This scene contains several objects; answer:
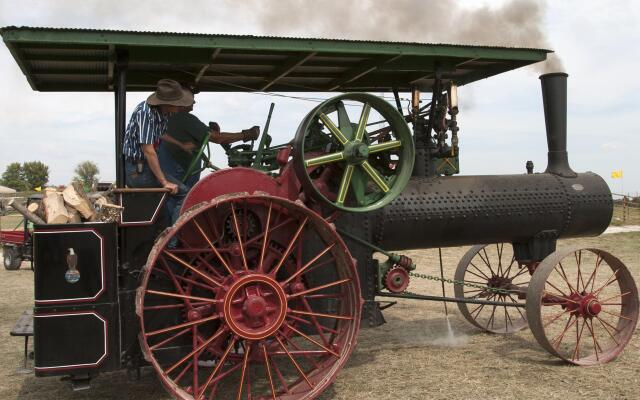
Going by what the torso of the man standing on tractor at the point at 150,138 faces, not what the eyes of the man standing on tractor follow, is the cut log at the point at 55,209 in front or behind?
behind

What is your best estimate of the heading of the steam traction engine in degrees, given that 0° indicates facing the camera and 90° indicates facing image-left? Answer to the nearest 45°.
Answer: approximately 270°

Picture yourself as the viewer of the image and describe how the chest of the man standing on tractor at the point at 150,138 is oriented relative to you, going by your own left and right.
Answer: facing to the right of the viewer

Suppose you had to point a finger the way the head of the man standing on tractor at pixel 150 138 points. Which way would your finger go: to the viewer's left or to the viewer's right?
to the viewer's right
